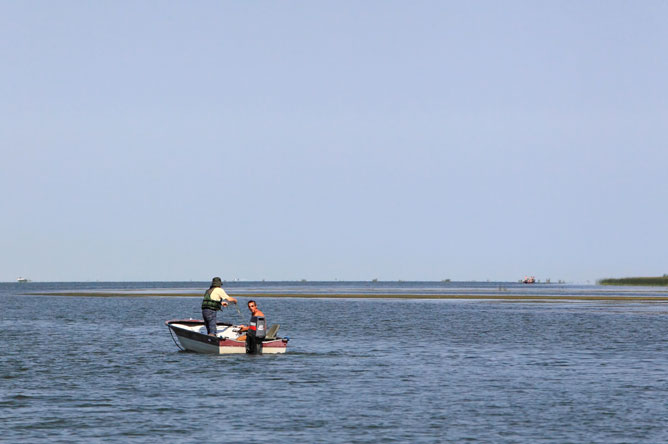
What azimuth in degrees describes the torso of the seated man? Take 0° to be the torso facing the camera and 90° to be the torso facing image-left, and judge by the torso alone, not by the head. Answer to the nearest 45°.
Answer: approximately 45°

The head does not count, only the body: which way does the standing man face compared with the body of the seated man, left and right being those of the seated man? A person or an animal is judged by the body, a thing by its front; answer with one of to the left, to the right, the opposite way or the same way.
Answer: the opposite way

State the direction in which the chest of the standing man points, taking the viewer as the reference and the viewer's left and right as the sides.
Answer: facing away from the viewer and to the right of the viewer
